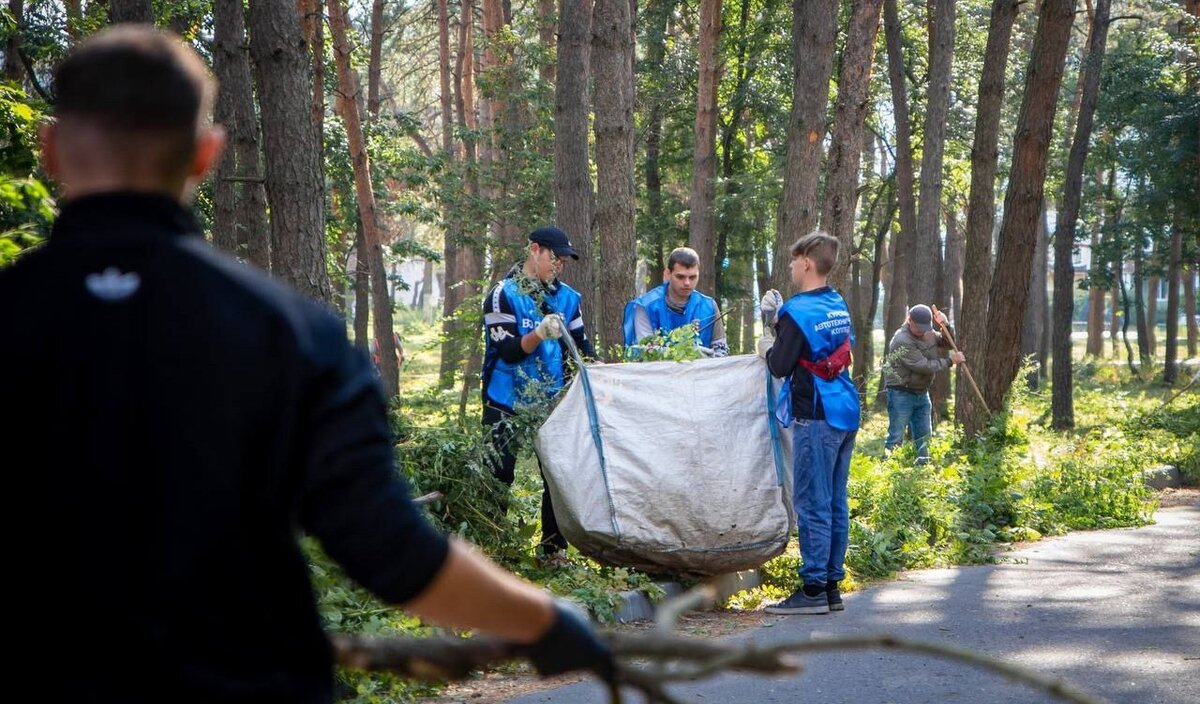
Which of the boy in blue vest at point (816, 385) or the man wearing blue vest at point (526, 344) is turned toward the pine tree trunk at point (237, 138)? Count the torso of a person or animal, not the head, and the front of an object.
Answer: the boy in blue vest

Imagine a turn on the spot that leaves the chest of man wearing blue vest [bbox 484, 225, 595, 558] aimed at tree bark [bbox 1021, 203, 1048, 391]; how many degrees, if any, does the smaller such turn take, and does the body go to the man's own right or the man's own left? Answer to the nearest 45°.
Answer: approximately 90° to the man's own left

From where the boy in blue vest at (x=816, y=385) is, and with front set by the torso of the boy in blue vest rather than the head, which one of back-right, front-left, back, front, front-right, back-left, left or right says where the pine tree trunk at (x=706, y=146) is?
front-right

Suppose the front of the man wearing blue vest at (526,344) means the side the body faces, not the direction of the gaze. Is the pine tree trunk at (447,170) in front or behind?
behind

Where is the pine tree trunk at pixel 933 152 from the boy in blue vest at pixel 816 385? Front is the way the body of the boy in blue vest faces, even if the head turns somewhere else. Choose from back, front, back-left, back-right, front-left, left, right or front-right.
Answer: front-right

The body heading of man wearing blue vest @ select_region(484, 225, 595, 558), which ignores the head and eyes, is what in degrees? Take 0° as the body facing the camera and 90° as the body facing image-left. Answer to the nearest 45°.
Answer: approximately 315°

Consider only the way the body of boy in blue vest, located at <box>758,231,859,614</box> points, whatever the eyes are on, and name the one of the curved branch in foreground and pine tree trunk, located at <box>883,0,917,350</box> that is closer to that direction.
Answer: the pine tree trunk

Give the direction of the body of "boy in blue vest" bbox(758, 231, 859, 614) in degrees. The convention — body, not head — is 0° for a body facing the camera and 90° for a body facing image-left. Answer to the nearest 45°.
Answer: approximately 135°

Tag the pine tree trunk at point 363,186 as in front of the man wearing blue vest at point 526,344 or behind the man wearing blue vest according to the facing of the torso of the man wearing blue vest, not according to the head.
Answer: behind

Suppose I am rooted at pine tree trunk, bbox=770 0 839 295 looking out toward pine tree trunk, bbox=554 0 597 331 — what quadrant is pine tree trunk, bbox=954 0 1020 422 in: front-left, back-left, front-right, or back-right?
back-right

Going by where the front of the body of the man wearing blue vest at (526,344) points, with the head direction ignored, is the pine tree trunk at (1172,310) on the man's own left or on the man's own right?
on the man's own left

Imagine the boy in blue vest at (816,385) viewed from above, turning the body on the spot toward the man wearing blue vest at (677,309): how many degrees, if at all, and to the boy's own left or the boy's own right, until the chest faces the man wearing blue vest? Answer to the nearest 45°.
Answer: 0° — they already face them

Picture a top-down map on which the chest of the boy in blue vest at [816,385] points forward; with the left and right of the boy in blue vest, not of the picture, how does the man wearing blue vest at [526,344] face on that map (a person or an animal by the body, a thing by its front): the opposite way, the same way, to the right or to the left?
the opposite way

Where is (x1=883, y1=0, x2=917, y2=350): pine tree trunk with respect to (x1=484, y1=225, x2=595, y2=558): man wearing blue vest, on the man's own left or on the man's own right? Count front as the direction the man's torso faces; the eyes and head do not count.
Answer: on the man's own left

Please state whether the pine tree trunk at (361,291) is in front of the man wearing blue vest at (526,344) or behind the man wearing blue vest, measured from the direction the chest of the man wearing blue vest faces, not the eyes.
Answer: behind
